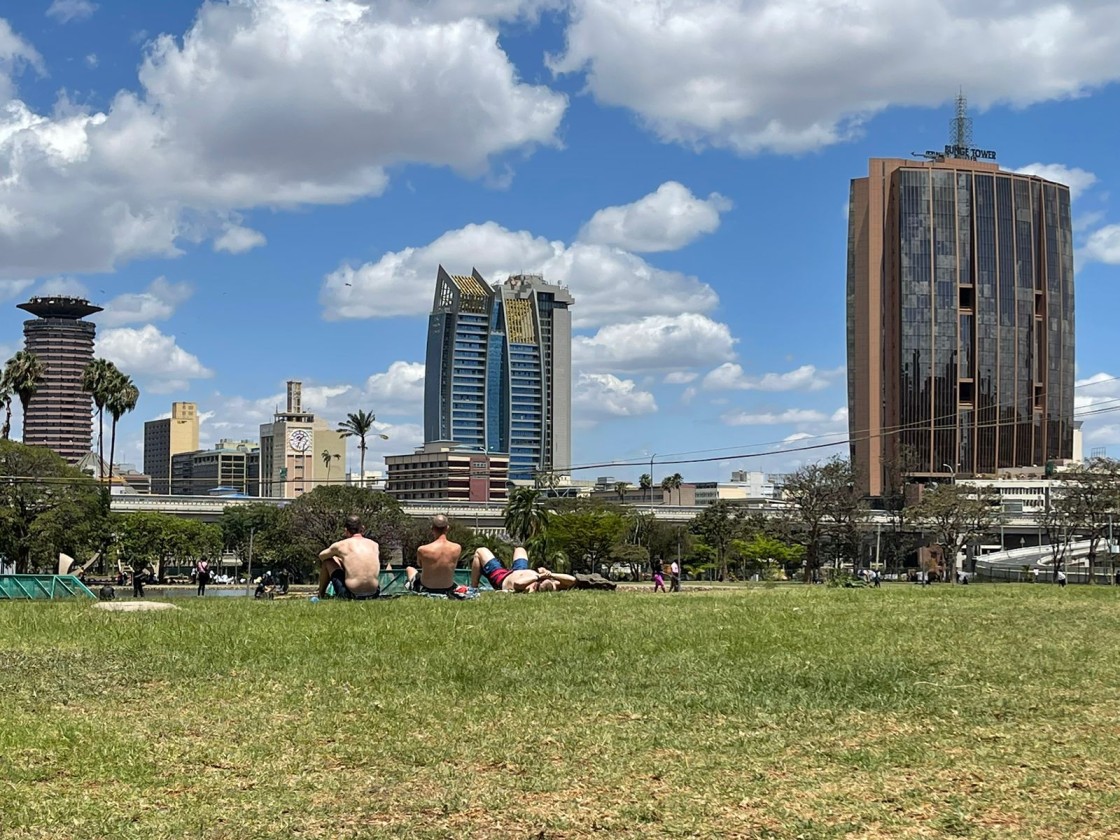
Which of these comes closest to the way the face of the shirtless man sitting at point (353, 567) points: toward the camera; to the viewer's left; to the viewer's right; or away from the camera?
away from the camera

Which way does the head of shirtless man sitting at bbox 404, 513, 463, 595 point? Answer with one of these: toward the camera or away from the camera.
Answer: away from the camera

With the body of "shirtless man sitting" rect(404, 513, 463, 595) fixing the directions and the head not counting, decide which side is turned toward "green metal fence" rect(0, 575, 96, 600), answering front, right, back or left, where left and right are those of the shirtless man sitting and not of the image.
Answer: left

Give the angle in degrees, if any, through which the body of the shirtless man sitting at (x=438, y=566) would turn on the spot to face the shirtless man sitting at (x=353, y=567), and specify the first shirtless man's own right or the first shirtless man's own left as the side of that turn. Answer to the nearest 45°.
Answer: approximately 135° to the first shirtless man's own left

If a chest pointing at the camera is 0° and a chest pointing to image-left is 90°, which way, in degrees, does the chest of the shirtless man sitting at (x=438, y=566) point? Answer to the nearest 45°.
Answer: approximately 180°
